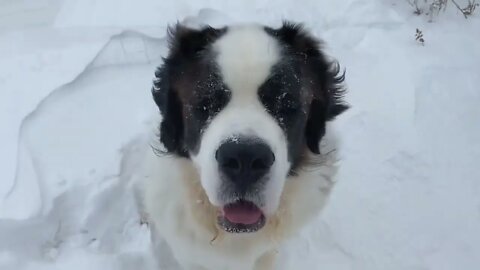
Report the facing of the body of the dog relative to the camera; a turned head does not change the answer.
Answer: toward the camera
